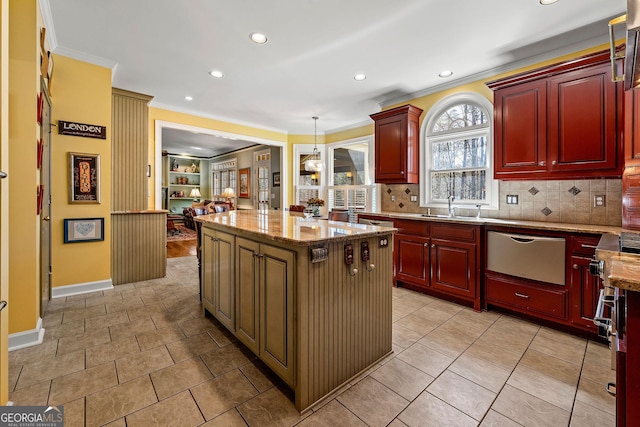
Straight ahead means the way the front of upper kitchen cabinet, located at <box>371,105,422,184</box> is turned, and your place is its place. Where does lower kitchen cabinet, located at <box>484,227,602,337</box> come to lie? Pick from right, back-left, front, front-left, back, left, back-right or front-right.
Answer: left

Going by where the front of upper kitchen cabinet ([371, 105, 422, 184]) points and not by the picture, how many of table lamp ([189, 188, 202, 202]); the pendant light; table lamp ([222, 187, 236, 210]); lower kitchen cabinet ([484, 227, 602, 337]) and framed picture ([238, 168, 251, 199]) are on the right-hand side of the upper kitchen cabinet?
4

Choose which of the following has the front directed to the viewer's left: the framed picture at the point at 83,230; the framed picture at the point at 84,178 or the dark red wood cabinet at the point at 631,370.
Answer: the dark red wood cabinet

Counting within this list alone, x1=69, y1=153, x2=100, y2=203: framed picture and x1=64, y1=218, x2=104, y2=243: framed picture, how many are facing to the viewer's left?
0

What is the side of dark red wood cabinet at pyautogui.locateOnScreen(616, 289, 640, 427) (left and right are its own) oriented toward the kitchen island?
front

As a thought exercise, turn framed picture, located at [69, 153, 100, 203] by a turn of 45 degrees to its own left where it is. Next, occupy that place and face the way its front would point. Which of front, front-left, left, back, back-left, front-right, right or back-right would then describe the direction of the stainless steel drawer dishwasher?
front

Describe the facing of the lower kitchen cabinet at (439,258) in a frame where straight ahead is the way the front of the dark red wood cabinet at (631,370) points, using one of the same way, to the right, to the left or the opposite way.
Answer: to the left

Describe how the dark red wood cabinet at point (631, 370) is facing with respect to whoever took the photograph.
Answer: facing to the left of the viewer

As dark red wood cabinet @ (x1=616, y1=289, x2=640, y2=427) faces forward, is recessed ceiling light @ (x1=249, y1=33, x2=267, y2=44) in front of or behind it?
in front

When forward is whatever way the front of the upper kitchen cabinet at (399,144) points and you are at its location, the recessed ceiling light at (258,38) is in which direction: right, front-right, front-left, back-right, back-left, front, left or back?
front

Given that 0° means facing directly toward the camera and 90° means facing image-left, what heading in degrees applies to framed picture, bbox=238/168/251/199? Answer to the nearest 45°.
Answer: approximately 45°

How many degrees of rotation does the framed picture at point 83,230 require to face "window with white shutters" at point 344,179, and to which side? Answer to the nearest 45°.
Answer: approximately 90° to its left

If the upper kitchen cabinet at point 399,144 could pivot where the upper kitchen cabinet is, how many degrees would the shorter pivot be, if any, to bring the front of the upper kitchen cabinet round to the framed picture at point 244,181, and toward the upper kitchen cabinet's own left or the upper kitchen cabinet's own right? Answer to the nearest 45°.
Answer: approximately 90° to the upper kitchen cabinet's own right

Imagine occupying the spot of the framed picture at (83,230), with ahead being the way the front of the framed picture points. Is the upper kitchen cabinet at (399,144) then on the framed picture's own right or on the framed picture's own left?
on the framed picture's own left

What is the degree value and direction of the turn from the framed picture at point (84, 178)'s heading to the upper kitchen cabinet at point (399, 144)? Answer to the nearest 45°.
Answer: approximately 45° to its left
